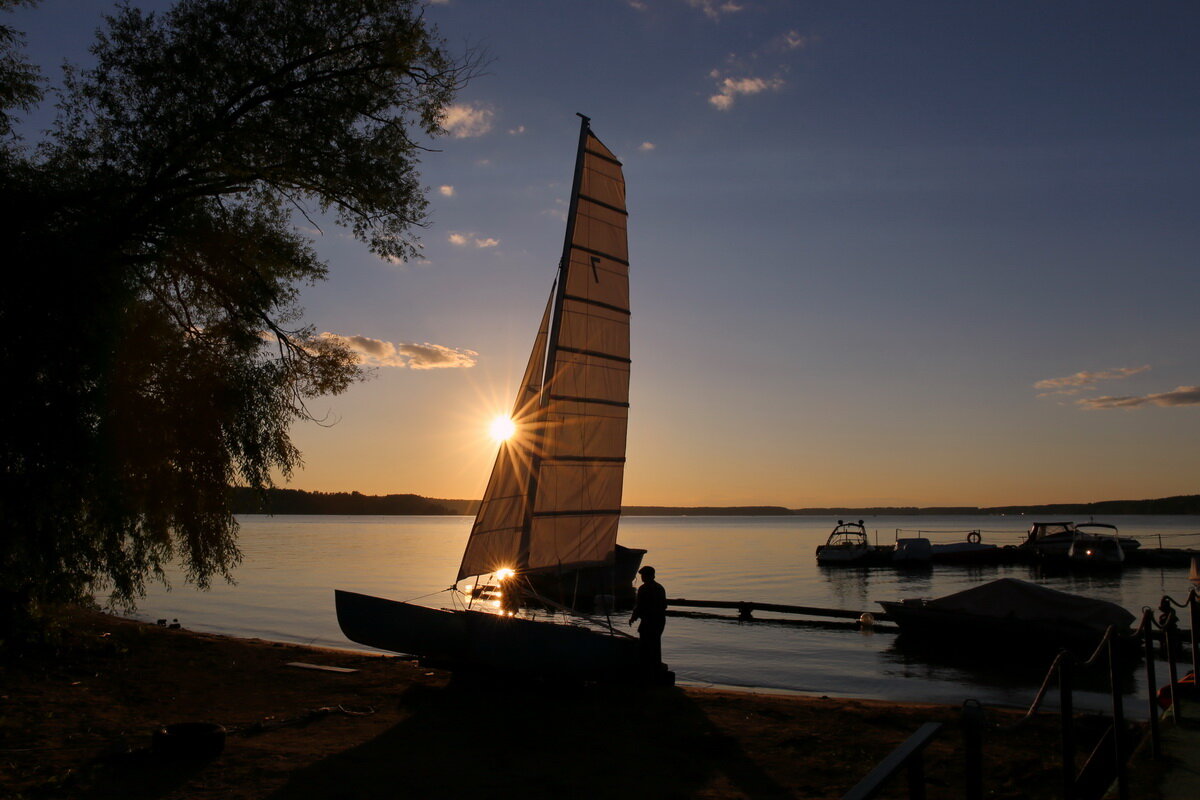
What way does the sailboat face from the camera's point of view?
to the viewer's left

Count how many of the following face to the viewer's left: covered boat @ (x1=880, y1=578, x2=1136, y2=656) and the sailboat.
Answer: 2

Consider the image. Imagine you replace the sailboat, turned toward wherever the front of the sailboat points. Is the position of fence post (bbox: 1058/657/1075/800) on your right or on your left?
on your left

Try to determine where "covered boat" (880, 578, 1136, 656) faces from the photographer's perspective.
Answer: facing to the left of the viewer

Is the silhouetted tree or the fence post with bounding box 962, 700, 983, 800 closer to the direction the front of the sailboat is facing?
the silhouetted tree

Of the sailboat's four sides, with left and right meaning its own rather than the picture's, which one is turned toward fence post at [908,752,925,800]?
left
